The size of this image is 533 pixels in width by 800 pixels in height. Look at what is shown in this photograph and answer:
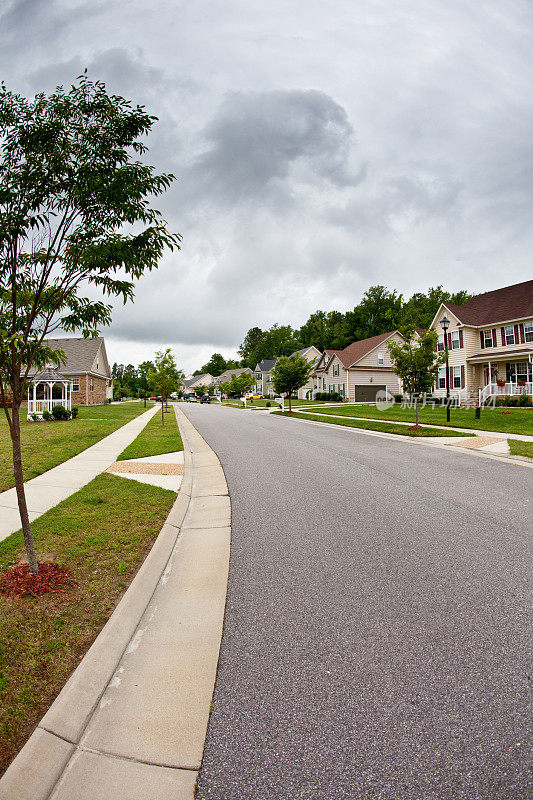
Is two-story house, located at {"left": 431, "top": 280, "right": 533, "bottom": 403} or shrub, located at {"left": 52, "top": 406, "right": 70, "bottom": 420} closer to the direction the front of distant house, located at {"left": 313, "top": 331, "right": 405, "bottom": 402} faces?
the shrub

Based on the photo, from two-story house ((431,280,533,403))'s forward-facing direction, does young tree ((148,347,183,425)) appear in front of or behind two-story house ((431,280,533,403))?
in front

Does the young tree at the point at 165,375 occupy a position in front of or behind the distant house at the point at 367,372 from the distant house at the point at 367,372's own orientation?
in front

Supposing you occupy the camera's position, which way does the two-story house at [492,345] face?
facing the viewer and to the left of the viewer

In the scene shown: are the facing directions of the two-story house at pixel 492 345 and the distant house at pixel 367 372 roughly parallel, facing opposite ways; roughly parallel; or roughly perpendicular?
roughly parallel

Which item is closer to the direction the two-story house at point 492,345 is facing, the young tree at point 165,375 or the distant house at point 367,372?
the young tree

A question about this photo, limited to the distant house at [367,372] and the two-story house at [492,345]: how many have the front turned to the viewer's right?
0

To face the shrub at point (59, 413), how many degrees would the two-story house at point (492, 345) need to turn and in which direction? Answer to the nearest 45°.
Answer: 0° — it already faces it

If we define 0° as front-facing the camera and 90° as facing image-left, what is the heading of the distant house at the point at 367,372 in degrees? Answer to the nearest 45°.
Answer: approximately 45°

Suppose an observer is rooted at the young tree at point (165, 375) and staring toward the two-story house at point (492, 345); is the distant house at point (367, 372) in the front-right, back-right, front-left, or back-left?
front-left

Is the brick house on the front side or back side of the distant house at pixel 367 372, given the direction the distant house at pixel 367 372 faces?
on the front side

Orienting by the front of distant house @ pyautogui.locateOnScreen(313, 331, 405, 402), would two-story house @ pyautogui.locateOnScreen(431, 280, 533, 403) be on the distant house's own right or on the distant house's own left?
on the distant house's own left

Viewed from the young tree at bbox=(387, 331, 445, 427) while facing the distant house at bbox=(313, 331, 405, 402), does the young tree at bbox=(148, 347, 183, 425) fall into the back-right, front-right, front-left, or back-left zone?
front-left
